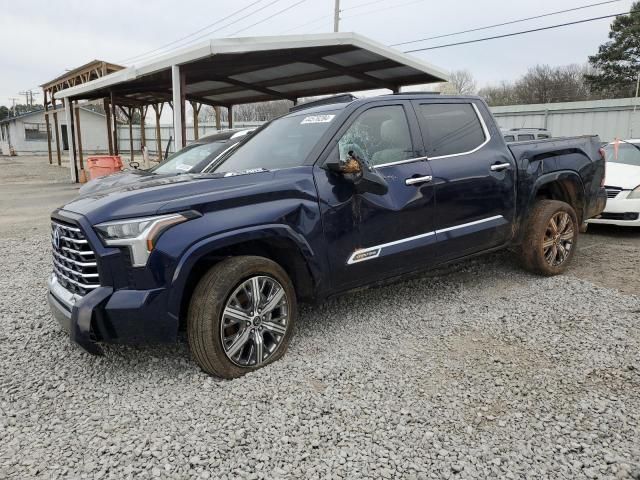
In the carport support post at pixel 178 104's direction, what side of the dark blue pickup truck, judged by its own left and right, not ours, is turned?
right

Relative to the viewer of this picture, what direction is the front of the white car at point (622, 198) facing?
facing the viewer and to the left of the viewer

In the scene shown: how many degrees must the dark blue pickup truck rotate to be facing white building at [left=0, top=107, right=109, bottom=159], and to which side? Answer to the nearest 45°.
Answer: approximately 90° to its right

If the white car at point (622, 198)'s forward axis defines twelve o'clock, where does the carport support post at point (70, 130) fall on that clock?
The carport support post is roughly at 2 o'clock from the white car.

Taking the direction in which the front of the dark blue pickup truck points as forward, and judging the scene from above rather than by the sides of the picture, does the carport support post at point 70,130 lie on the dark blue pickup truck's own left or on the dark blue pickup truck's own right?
on the dark blue pickup truck's own right

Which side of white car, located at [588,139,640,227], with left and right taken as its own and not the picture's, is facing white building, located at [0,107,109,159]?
right

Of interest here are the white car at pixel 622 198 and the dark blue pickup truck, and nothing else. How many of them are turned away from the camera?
0

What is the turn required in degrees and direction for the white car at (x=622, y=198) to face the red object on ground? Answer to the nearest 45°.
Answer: approximately 45° to its right

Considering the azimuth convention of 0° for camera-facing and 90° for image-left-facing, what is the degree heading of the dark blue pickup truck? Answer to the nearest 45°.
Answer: approximately 45°

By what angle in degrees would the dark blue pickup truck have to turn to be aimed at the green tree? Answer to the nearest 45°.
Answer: approximately 180°

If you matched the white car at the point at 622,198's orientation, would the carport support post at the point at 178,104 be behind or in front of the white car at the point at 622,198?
in front
